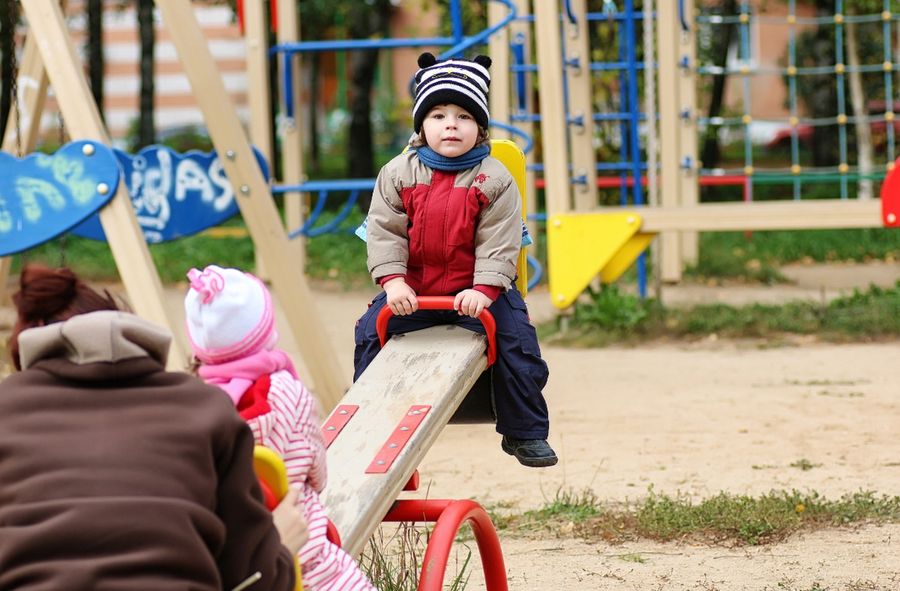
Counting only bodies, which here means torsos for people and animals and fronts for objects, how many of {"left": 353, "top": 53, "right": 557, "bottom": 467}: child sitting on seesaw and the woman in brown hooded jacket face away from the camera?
1

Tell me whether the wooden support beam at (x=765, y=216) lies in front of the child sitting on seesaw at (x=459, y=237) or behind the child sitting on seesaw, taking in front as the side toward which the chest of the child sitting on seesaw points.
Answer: behind

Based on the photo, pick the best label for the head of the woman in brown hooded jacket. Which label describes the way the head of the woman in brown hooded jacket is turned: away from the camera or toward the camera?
away from the camera

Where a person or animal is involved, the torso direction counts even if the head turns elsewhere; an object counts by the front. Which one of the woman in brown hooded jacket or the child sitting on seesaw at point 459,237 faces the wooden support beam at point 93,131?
the woman in brown hooded jacket

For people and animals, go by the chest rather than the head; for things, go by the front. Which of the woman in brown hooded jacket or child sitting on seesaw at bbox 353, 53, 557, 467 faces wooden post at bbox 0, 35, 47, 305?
the woman in brown hooded jacket

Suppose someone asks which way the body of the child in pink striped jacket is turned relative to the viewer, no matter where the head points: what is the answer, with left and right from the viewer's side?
facing away from the viewer and to the right of the viewer

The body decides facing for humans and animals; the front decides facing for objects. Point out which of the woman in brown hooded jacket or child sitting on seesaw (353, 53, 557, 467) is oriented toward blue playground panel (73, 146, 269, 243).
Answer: the woman in brown hooded jacket

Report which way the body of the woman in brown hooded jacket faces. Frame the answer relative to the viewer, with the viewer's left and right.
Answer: facing away from the viewer

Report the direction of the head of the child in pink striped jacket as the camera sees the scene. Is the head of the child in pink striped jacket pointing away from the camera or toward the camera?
away from the camera

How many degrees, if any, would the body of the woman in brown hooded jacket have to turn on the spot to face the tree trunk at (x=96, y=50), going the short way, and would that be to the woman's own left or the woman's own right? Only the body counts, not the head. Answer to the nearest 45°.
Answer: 0° — they already face it

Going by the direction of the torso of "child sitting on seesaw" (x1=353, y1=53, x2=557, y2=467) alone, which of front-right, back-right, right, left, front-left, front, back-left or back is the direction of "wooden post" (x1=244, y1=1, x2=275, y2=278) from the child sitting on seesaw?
back

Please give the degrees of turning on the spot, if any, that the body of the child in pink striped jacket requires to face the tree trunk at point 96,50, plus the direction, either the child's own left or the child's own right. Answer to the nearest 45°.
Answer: approximately 45° to the child's own left

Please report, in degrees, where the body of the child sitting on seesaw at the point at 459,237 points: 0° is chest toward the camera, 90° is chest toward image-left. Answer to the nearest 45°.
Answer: approximately 0°
